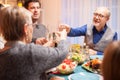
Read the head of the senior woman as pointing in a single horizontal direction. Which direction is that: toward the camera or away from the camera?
away from the camera

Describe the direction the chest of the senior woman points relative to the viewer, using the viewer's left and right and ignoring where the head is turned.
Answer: facing away from the viewer and to the right of the viewer

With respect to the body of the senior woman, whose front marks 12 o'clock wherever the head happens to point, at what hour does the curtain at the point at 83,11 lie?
The curtain is roughly at 11 o'clock from the senior woman.
